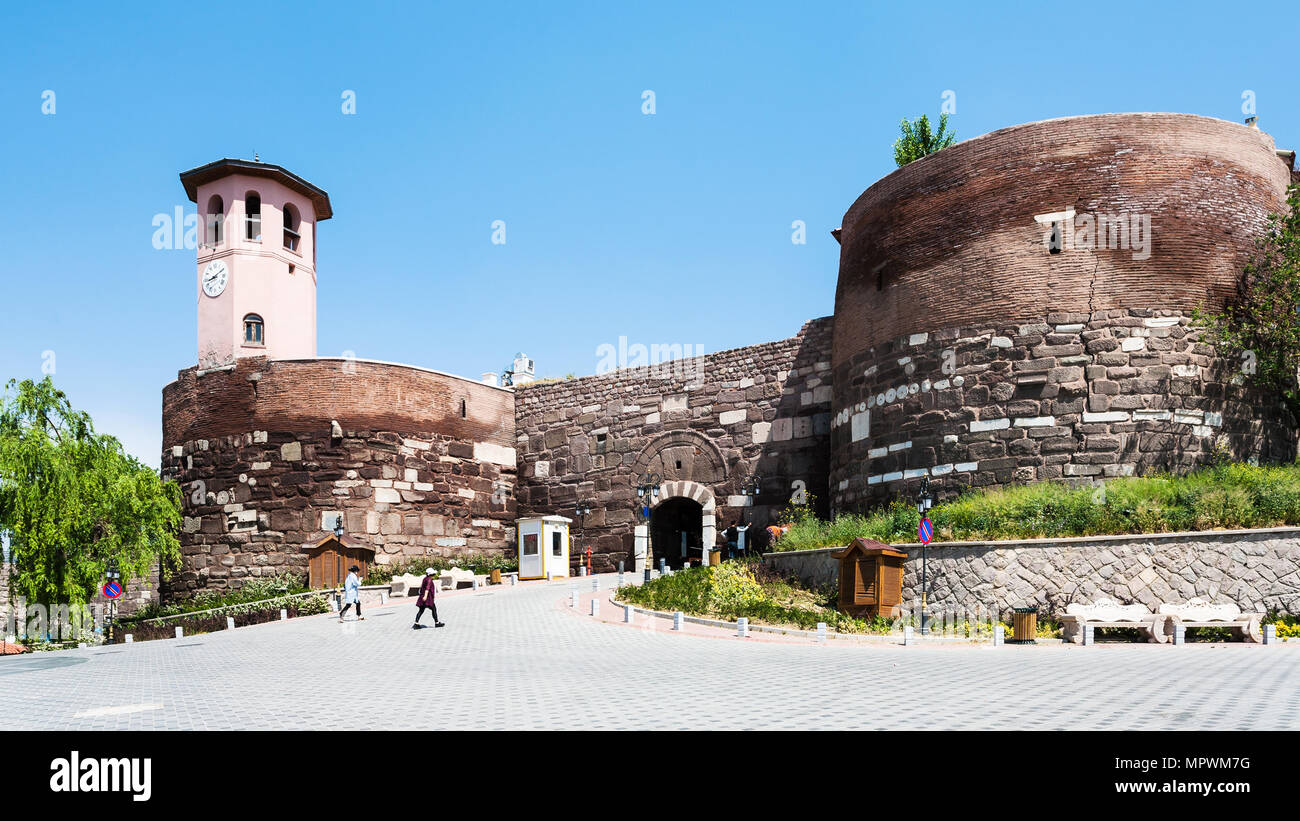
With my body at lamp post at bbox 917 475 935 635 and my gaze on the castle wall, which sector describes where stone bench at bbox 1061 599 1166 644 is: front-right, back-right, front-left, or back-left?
back-right

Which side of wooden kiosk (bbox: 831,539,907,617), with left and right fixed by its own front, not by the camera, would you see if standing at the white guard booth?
right

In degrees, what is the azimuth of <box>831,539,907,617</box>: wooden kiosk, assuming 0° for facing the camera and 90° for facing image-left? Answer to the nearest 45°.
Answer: approximately 45°

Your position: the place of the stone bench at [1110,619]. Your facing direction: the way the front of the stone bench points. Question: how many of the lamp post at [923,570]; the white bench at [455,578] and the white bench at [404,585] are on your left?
0

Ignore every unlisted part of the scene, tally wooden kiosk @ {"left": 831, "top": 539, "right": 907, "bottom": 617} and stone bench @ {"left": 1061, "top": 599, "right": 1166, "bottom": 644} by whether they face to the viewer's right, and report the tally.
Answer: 0

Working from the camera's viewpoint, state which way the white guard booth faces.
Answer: facing the viewer and to the right of the viewer

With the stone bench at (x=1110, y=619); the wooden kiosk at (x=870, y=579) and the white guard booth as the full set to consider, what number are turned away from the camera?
0

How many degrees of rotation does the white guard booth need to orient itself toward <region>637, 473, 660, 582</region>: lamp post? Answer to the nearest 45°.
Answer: approximately 45° to its left

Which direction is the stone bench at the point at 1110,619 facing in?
toward the camera

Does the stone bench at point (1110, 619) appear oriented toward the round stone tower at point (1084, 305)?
no
